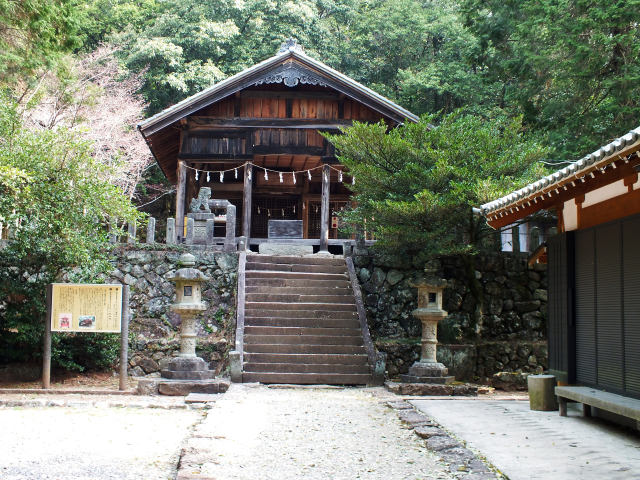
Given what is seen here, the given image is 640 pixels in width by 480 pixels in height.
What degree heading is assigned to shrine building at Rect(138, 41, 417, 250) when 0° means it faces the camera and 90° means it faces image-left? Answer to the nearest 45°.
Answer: approximately 0°

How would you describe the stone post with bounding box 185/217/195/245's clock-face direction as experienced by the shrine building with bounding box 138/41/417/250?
The stone post is roughly at 1 o'clock from the shrine building.

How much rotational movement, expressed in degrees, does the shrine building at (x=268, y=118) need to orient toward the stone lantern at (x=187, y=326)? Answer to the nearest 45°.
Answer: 0° — it already faces it

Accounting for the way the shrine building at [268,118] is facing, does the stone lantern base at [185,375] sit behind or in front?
in front

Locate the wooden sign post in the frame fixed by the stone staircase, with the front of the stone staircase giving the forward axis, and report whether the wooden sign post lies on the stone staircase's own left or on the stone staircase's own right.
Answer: on the stone staircase's own right

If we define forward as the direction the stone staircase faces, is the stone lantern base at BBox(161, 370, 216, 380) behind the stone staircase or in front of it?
in front

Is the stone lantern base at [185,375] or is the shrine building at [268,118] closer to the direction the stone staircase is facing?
the stone lantern base

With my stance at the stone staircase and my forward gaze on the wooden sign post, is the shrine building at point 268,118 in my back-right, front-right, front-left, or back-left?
back-right

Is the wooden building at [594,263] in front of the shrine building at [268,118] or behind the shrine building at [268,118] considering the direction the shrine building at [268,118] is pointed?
in front

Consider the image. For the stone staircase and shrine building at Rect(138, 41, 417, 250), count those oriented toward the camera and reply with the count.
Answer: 2

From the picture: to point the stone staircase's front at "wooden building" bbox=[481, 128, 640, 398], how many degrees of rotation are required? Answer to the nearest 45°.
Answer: approximately 45° to its left

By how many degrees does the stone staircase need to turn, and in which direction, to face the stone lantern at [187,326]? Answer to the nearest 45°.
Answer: approximately 45° to its right
